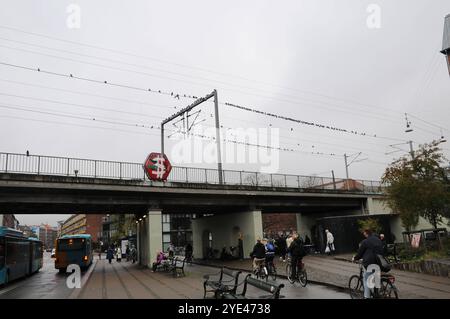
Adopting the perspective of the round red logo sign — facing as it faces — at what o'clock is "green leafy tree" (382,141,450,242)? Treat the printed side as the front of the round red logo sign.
The green leafy tree is roughly at 10 o'clock from the round red logo sign.

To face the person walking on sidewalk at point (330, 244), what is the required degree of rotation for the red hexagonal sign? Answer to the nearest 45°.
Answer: approximately 90° to its left

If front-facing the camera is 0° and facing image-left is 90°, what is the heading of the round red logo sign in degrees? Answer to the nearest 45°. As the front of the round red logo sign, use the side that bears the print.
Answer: approximately 0°
